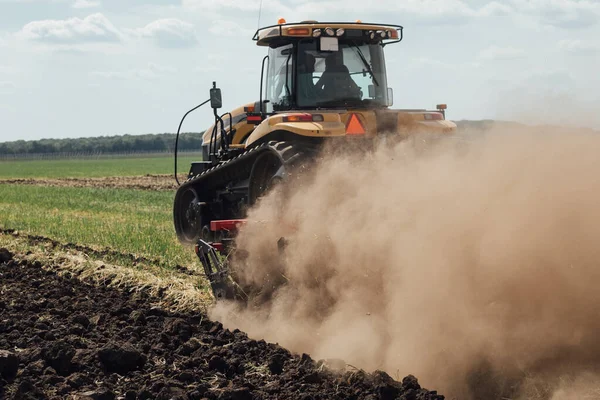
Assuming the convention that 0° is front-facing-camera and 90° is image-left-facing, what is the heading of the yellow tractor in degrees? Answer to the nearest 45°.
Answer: approximately 135°

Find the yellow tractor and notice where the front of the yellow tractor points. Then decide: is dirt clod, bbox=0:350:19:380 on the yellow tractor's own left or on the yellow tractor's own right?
on the yellow tractor's own left
